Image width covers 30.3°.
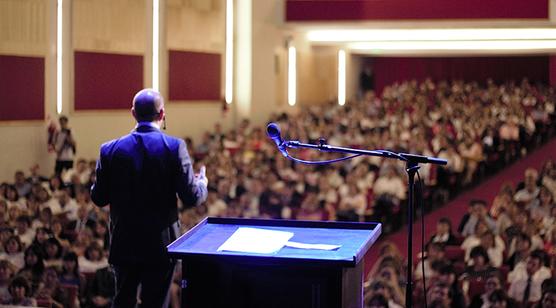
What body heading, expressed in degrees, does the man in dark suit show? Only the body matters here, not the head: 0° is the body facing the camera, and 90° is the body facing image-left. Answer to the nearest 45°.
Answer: approximately 180°

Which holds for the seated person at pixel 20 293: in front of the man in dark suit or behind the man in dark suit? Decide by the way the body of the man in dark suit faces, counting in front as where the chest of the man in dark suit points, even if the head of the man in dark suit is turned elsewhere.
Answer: in front

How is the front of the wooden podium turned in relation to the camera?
facing away from the viewer

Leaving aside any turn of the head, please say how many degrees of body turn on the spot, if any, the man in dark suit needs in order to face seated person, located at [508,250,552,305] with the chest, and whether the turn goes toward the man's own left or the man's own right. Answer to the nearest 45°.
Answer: approximately 45° to the man's own right

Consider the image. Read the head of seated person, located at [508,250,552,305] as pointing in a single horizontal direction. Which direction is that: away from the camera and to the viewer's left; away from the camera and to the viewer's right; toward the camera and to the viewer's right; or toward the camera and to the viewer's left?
toward the camera and to the viewer's left
